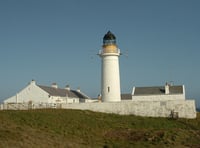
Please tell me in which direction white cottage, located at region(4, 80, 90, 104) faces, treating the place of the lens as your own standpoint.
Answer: facing the viewer and to the right of the viewer

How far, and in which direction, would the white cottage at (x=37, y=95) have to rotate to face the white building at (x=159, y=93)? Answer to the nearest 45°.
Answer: approximately 45° to its left

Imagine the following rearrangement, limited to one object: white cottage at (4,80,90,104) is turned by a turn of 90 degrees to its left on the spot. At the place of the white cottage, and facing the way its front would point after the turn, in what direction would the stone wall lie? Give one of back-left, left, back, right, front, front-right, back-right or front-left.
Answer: right
